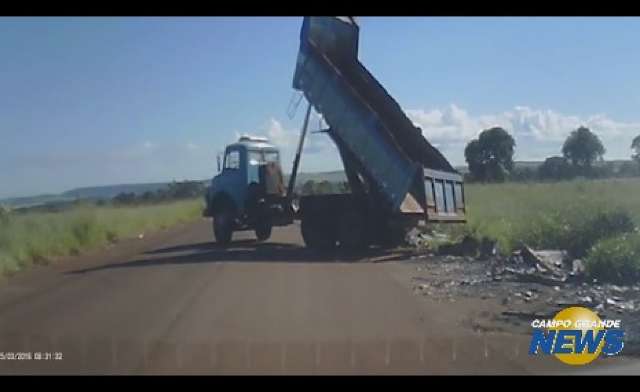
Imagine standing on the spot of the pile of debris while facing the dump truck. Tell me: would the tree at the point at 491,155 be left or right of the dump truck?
right

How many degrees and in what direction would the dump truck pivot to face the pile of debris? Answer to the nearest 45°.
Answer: approximately 180°

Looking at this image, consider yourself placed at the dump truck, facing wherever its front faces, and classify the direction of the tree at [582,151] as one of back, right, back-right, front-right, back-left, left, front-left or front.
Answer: right

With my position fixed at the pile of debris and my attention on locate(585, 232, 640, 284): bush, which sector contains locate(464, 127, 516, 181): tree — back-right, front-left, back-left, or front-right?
front-left

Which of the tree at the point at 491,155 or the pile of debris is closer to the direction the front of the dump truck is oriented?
the tree

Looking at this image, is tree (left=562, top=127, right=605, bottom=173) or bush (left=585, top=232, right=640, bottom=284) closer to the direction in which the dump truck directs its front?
the tree

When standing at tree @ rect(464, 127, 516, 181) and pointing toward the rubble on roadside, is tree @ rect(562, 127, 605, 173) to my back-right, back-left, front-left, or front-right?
back-left

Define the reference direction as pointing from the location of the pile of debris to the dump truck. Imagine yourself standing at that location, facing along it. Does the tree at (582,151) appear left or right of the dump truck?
right

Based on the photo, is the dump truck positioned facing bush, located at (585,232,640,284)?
no

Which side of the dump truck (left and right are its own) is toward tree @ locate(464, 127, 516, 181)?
right
